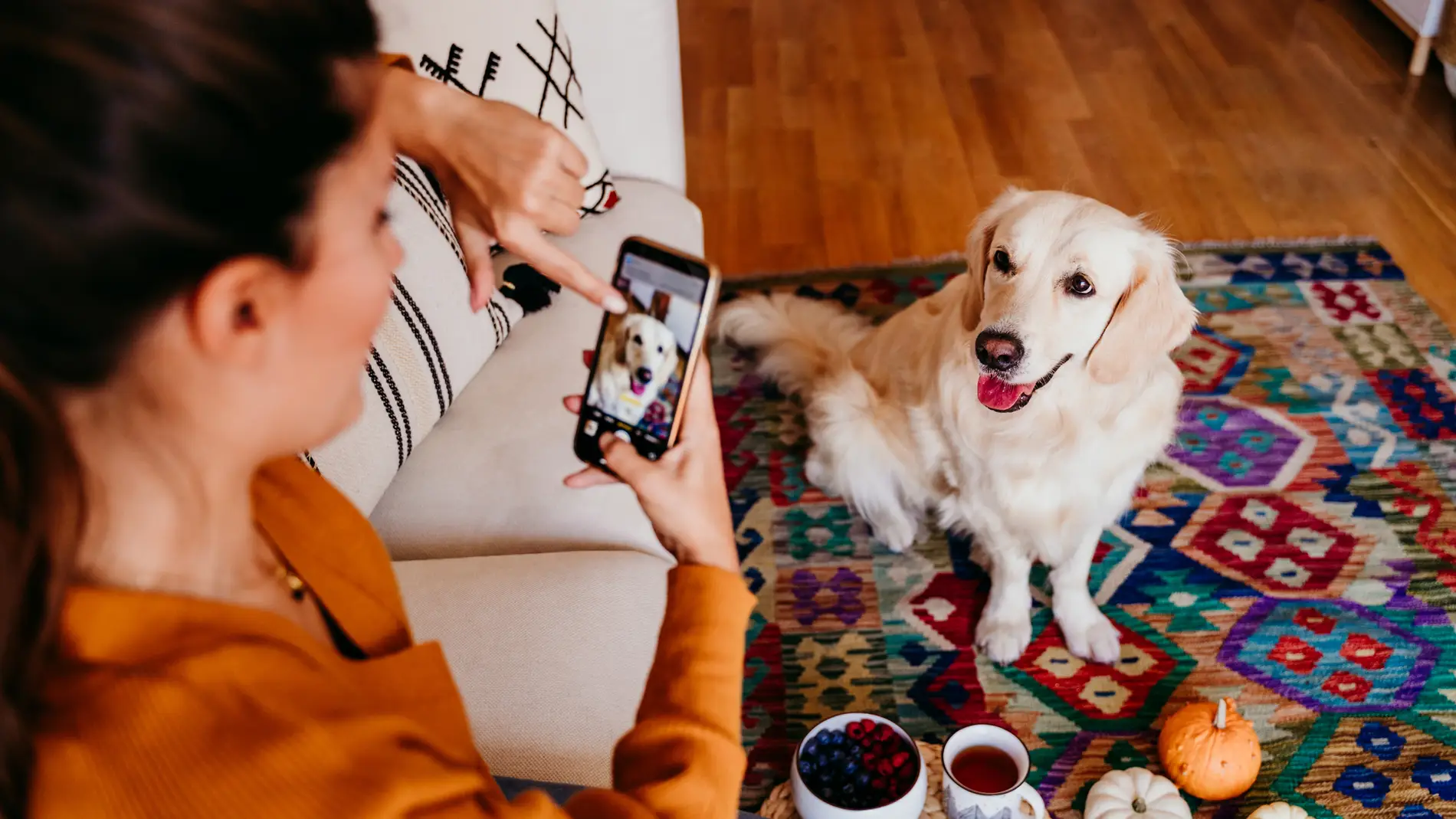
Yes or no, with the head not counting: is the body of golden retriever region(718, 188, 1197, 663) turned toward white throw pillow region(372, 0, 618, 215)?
no

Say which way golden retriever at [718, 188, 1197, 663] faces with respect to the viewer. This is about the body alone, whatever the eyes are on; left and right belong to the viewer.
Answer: facing the viewer and to the right of the viewer

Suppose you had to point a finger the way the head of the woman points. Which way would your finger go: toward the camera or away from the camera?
away from the camera

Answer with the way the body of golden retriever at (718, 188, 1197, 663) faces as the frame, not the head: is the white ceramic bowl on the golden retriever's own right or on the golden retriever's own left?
on the golden retriever's own right

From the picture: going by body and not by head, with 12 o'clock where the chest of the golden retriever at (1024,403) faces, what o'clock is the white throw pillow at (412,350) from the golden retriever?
The white throw pillow is roughly at 4 o'clock from the golden retriever.

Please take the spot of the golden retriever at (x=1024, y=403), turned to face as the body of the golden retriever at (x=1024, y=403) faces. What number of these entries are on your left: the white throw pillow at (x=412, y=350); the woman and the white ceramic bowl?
0

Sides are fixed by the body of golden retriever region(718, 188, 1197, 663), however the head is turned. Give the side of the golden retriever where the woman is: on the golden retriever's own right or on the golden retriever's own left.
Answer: on the golden retriever's own right

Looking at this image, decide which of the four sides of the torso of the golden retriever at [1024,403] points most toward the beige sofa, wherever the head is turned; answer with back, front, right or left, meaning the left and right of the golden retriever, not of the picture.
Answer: right
